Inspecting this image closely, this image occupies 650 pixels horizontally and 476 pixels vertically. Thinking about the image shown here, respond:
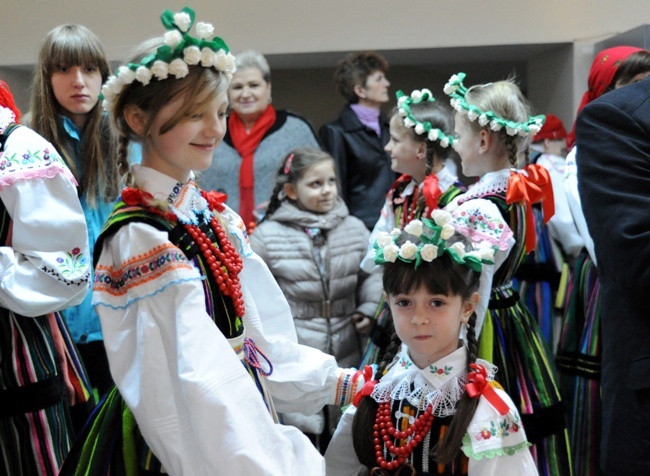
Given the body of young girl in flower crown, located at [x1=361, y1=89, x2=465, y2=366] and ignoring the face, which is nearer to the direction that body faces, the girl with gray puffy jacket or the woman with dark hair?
the girl with gray puffy jacket

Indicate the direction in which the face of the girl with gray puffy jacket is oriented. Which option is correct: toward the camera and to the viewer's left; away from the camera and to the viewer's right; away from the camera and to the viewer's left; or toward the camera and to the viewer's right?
toward the camera and to the viewer's right

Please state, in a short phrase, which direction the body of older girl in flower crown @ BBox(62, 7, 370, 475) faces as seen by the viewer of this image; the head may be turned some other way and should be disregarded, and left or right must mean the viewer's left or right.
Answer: facing the viewer and to the right of the viewer

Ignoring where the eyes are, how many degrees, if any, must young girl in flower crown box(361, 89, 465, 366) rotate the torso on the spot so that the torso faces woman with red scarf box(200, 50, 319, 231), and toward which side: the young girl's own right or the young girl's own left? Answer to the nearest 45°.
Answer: approximately 90° to the young girl's own right

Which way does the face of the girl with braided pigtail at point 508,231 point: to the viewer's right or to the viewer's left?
to the viewer's left

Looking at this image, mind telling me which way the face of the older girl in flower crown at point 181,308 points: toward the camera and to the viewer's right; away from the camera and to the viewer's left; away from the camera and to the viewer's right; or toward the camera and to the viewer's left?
toward the camera and to the viewer's right

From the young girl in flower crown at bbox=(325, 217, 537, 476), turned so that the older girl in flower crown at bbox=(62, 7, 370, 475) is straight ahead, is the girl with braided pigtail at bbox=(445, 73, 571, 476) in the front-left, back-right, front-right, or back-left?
back-right

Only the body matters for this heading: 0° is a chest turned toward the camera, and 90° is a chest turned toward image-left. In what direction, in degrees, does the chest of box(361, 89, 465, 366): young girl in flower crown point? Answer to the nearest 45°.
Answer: approximately 45°
